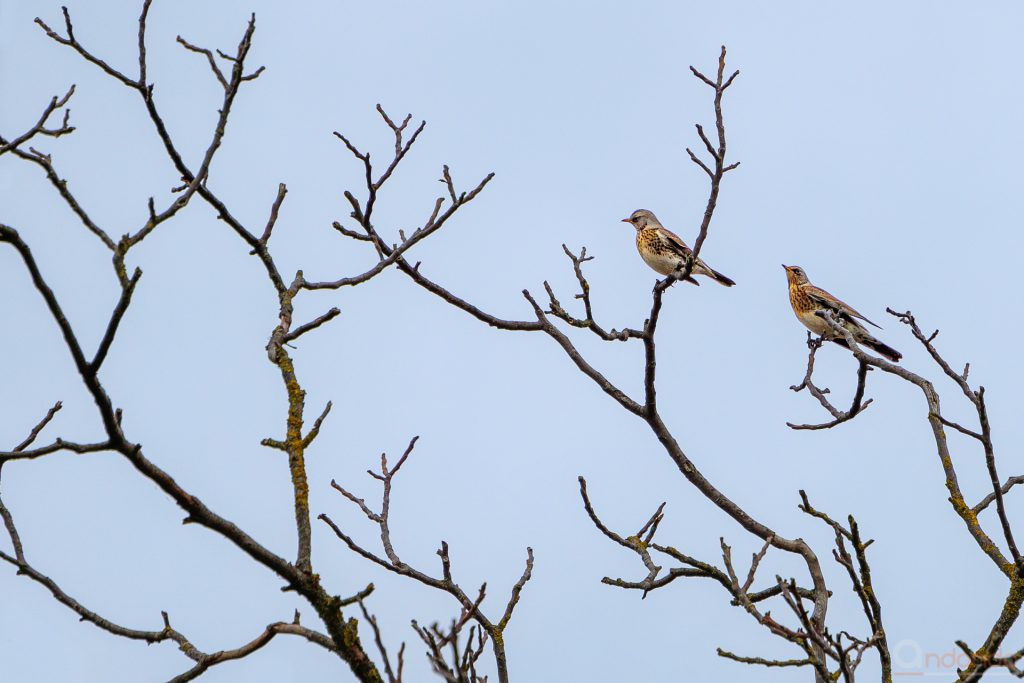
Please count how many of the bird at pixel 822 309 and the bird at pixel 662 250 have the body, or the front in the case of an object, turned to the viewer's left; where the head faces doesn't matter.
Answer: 2

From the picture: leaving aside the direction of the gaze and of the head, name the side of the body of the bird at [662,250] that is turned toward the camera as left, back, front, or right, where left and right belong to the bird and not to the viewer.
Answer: left

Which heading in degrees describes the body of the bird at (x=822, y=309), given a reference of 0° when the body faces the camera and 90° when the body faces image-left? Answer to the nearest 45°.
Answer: approximately 90°
